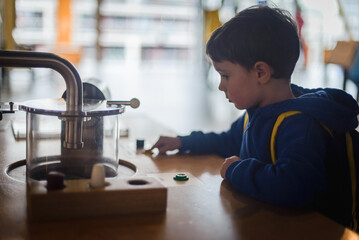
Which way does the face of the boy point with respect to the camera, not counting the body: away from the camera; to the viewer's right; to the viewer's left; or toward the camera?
to the viewer's left

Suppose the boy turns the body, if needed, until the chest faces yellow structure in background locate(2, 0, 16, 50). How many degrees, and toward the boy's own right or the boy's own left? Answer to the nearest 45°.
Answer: approximately 45° to the boy's own right

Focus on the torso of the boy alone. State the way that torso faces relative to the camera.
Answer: to the viewer's left
